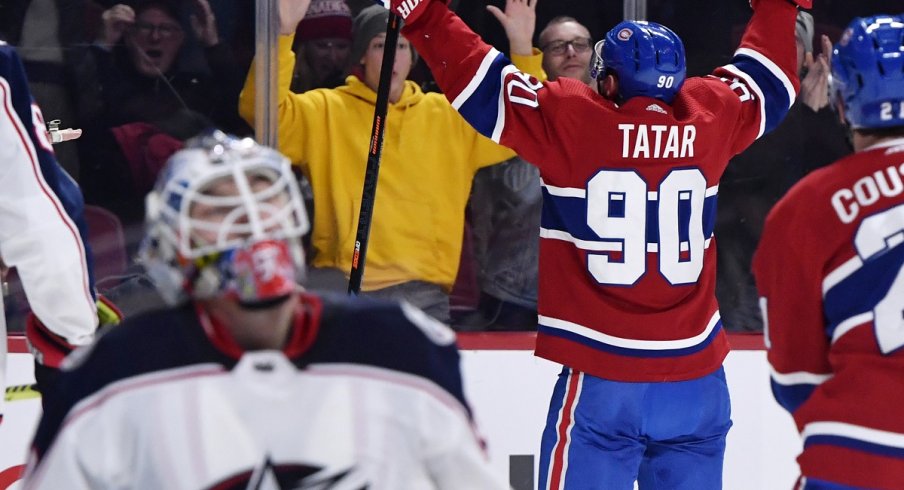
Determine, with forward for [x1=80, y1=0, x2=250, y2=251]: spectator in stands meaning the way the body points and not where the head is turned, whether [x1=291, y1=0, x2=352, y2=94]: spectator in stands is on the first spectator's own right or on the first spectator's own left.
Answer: on the first spectator's own left

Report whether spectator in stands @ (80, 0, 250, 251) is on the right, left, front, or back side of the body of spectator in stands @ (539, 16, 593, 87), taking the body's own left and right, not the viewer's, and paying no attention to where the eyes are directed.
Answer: right

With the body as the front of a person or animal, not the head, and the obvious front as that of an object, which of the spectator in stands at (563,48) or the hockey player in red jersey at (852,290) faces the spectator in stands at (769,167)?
the hockey player in red jersey

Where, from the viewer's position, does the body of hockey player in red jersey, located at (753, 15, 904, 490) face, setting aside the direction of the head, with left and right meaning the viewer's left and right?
facing away from the viewer

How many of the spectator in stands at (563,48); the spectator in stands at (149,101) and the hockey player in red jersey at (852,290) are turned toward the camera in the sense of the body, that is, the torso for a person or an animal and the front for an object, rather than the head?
2

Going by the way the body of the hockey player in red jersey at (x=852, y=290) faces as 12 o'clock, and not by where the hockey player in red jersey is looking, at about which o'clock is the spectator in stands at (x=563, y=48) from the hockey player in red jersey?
The spectator in stands is roughly at 11 o'clock from the hockey player in red jersey.

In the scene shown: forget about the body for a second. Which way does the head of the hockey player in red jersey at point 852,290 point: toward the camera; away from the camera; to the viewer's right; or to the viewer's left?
away from the camera

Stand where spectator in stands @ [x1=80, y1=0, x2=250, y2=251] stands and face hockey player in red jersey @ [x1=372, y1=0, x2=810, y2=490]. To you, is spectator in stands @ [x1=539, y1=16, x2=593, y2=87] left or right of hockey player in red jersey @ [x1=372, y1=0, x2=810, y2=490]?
left

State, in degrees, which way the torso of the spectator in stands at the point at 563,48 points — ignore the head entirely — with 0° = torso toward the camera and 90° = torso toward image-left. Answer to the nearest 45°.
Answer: approximately 0°

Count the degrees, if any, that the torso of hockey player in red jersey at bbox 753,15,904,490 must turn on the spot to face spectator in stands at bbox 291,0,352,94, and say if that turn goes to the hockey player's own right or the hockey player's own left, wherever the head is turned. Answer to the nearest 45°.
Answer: approximately 45° to the hockey player's own left

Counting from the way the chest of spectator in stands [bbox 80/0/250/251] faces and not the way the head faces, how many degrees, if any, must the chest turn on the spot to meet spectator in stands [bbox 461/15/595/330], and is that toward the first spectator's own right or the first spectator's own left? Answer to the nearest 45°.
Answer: approximately 90° to the first spectator's own left
